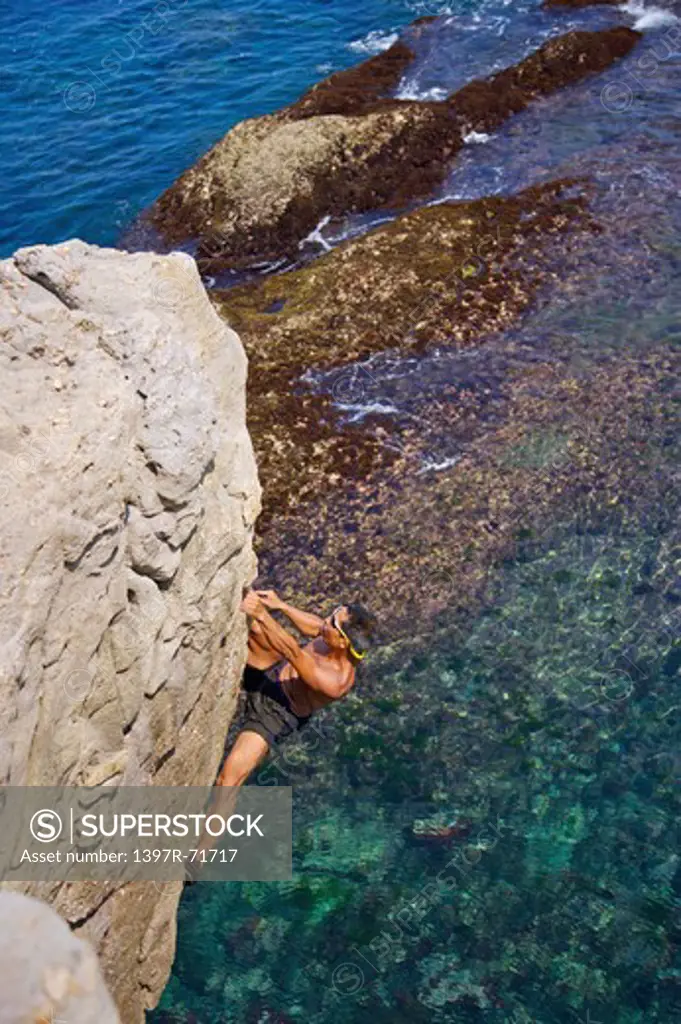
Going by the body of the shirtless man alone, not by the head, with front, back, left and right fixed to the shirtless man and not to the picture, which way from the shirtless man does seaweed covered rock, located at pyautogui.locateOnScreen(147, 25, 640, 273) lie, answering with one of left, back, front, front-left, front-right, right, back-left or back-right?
right

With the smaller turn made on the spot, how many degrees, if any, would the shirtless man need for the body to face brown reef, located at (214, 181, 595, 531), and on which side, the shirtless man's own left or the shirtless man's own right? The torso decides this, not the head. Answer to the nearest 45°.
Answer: approximately 90° to the shirtless man's own right

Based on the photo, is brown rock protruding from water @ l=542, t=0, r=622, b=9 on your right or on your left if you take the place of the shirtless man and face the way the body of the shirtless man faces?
on your right

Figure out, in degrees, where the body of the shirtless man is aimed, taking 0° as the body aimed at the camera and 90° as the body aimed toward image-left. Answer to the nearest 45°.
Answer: approximately 90°
